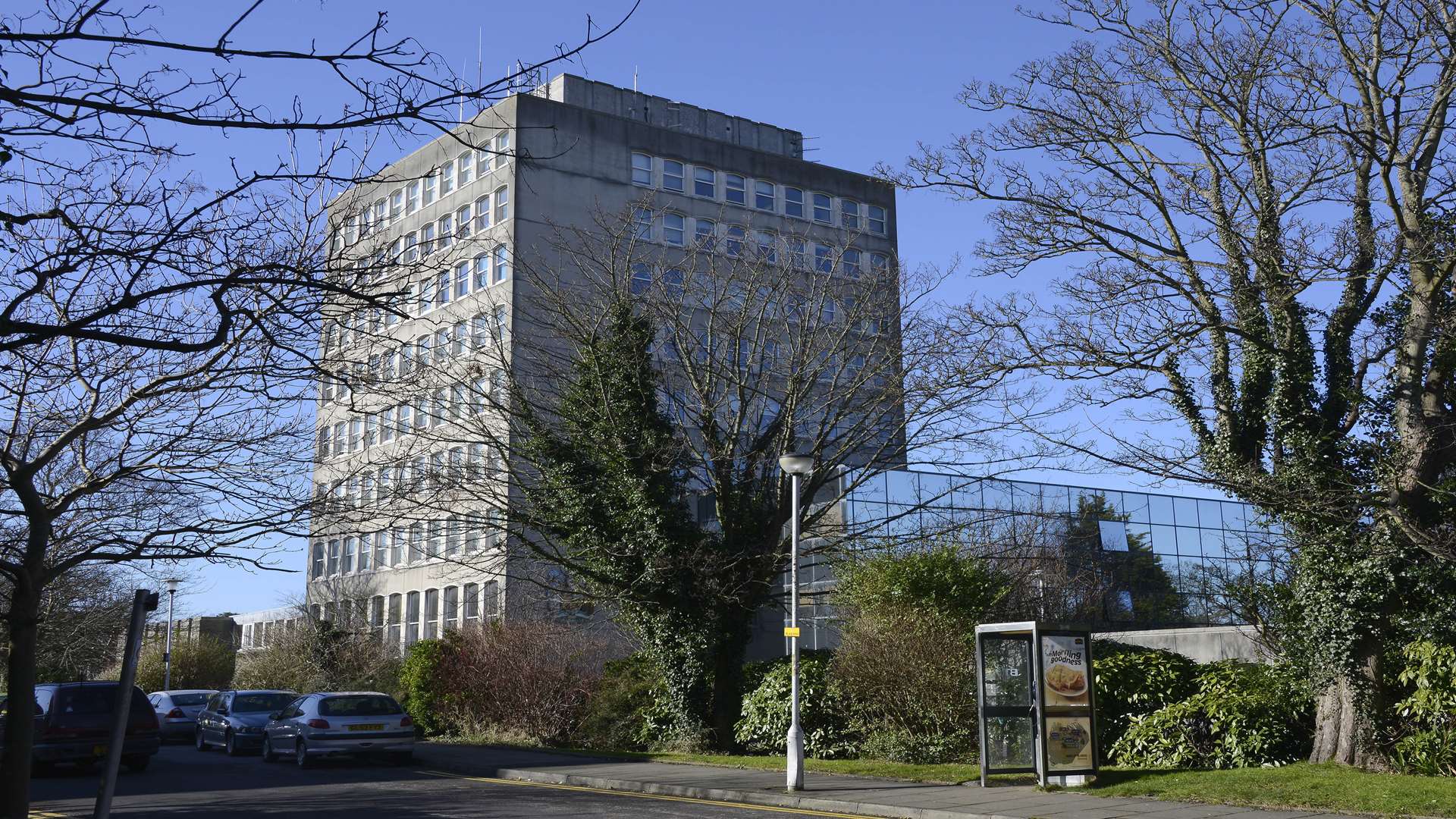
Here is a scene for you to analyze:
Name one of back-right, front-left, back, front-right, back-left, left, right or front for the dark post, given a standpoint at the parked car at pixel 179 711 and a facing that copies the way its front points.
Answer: back-left

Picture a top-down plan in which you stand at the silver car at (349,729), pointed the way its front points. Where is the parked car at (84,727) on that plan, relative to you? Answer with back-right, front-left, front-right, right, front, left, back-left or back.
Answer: front-left

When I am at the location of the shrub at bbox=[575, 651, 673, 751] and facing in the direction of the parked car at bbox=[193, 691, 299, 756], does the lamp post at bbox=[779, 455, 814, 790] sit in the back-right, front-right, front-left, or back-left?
back-left

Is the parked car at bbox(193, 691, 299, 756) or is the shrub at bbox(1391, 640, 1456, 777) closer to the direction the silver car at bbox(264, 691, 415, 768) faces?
the parked car

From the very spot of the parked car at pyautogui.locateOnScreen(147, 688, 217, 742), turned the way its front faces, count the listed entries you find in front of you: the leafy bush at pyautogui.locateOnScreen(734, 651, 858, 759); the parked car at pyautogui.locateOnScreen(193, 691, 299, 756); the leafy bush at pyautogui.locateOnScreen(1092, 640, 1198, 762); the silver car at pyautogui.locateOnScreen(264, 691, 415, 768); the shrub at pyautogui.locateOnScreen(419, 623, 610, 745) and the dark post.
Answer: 0

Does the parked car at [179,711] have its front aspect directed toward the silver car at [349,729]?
no

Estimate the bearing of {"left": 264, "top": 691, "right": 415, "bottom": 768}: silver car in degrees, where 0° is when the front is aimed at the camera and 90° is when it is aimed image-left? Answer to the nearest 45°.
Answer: approximately 135°

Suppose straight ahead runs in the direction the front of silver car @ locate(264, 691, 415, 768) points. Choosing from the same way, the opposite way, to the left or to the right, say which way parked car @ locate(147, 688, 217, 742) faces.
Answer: the same way

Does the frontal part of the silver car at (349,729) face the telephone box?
no

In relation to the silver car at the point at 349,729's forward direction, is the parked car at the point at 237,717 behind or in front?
in front

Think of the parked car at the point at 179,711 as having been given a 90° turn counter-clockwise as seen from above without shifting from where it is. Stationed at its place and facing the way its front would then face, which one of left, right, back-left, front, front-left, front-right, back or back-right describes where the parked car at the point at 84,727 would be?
front-left

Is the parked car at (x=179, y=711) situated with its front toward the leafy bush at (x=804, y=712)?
no
